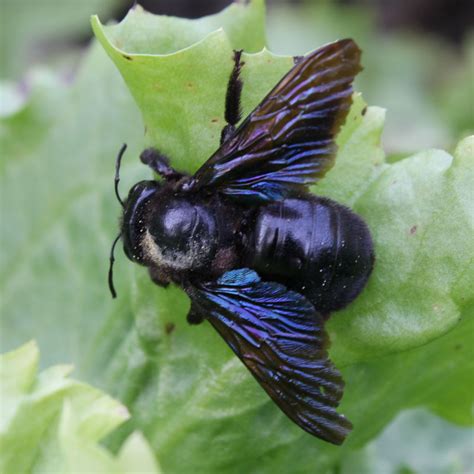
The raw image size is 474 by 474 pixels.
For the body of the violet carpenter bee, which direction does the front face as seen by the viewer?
to the viewer's left

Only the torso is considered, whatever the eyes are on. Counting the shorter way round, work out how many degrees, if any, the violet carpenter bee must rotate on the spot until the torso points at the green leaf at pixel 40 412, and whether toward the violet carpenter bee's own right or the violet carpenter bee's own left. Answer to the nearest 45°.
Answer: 0° — it already faces it
